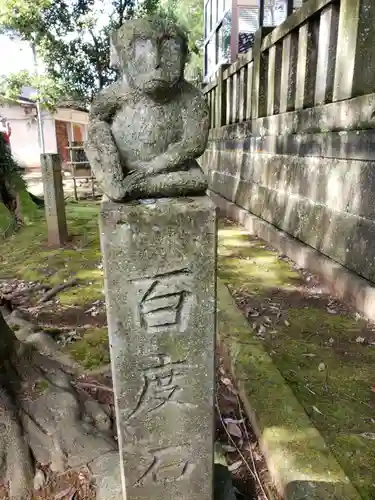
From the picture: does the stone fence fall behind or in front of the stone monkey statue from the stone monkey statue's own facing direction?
behind

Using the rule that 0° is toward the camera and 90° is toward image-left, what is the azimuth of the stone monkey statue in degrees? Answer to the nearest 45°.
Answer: approximately 0°

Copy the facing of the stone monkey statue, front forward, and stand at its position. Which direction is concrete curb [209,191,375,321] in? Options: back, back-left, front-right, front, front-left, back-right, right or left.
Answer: back-left

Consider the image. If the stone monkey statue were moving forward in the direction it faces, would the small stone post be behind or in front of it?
behind

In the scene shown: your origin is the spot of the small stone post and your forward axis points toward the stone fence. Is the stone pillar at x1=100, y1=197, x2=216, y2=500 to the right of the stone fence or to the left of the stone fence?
right
